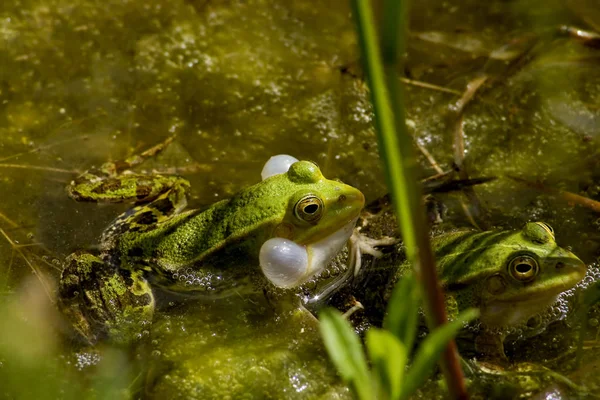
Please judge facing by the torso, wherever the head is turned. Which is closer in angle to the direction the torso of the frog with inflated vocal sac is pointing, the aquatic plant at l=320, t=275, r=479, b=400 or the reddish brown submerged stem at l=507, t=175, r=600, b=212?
the reddish brown submerged stem

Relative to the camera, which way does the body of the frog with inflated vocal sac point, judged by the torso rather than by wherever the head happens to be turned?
to the viewer's right

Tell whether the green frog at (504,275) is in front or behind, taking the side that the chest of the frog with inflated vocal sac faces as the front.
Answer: in front

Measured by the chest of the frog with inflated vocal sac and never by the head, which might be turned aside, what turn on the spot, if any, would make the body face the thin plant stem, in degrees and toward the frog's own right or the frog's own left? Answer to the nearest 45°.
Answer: approximately 90° to the frog's own right

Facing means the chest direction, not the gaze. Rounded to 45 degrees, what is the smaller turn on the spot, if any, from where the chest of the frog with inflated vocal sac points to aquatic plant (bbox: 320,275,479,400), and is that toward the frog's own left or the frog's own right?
approximately 90° to the frog's own right

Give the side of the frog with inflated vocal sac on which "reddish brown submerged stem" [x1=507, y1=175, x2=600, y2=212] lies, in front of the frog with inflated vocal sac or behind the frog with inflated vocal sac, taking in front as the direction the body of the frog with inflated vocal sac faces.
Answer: in front

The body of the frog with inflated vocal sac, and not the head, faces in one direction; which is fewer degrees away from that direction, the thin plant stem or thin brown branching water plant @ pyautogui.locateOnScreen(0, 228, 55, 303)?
the thin plant stem

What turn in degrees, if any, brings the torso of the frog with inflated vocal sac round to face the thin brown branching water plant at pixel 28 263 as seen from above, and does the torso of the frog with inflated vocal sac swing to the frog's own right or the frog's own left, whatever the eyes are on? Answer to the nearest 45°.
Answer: approximately 180°

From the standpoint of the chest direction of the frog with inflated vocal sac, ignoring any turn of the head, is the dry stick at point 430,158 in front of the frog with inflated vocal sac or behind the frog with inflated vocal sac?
in front

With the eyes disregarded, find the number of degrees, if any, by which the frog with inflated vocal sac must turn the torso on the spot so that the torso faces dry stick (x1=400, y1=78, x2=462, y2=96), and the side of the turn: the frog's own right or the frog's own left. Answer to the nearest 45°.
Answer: approximately 45° to the frog's own left

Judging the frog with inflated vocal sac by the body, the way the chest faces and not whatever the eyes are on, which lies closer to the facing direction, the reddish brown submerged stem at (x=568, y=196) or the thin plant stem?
the reddish brown submerged stem

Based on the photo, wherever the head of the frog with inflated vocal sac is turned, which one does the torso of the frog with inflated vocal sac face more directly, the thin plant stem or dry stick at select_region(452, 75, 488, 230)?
the dry stick

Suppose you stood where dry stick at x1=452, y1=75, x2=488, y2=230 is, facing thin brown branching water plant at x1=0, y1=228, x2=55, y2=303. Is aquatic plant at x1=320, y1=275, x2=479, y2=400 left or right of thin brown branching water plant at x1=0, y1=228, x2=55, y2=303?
left
